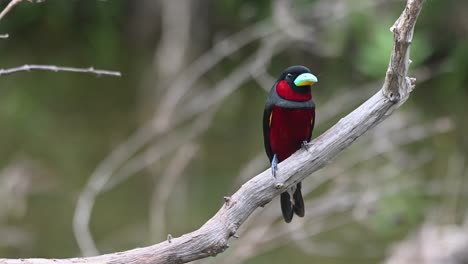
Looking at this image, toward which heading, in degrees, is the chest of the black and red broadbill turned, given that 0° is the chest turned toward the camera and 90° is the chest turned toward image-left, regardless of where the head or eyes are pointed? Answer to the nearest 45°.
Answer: approximately 315°
